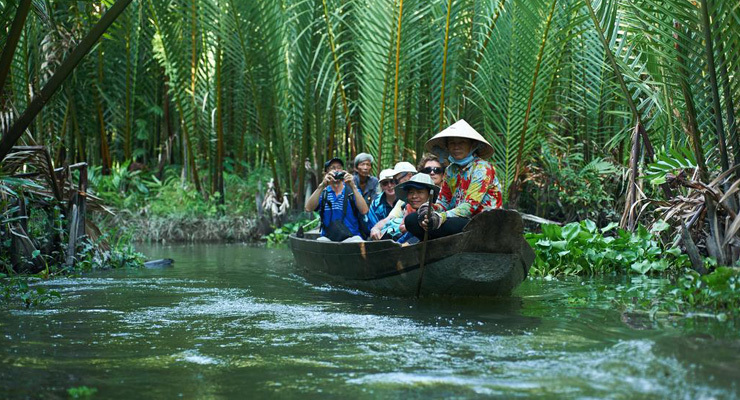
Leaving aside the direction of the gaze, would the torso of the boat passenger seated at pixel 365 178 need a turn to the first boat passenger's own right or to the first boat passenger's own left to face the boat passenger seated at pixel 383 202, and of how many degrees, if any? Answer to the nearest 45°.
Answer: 0° — they already face them

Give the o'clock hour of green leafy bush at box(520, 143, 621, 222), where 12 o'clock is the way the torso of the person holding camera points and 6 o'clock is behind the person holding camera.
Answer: The green leafy bush is roughly at 8 o'clock from the person holding camera.

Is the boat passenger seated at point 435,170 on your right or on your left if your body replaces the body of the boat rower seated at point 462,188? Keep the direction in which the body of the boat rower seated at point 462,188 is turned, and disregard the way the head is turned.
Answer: on your right

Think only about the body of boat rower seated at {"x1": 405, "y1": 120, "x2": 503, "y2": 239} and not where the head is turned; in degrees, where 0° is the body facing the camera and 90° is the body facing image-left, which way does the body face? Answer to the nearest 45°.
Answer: approximately 45°

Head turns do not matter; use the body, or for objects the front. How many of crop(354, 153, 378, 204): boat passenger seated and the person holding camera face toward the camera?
2

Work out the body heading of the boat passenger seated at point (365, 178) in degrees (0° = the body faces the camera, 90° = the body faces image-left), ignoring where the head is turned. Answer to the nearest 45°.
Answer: approximately 0°

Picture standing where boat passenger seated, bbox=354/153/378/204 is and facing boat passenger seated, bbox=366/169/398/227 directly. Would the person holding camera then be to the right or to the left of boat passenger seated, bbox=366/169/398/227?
right

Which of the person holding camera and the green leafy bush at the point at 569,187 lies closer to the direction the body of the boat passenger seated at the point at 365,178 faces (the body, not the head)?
the person holding camera

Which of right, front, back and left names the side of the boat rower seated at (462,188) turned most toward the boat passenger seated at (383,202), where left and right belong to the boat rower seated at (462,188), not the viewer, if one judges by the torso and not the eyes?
right
